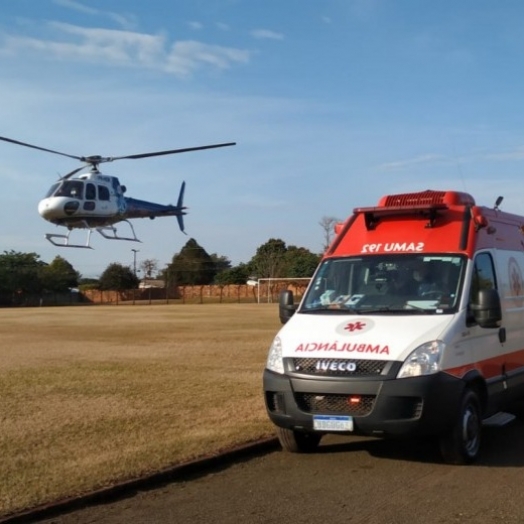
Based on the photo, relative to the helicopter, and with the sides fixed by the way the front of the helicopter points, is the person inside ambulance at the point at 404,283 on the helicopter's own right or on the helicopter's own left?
on the helicopter's own left

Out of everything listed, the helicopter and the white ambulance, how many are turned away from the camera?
0

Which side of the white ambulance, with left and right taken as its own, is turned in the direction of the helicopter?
right

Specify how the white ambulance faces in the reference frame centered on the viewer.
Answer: facing the viewer and to the left of the viewer

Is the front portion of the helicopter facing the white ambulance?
no

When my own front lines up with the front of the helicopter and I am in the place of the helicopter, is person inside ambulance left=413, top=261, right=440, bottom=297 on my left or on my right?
on my left
